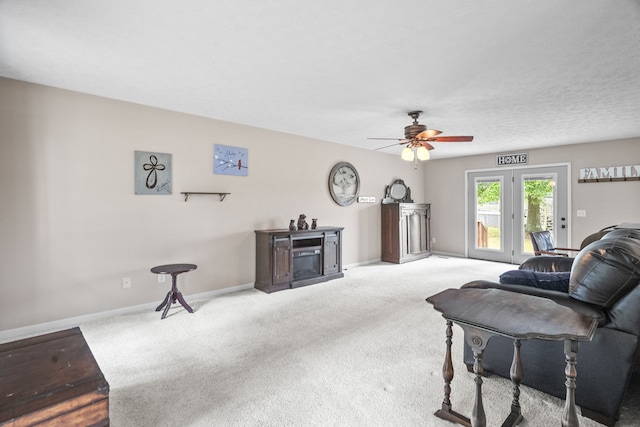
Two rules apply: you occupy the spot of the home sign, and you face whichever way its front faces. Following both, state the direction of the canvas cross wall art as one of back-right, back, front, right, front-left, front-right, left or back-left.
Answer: front-right

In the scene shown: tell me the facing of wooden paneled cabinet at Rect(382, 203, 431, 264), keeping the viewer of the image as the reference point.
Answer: facing the viewer and to the right of the viewer

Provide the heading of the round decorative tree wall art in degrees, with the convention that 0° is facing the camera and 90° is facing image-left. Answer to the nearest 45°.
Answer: approximately 315°

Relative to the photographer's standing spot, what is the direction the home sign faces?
facing the viewer

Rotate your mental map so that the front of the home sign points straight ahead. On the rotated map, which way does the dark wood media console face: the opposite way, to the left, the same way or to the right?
to the left

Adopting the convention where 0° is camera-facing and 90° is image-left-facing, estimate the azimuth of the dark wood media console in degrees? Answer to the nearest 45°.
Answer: approximately 315°

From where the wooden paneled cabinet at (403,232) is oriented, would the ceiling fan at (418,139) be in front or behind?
in front

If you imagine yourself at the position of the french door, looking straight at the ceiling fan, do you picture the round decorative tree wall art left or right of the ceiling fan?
right

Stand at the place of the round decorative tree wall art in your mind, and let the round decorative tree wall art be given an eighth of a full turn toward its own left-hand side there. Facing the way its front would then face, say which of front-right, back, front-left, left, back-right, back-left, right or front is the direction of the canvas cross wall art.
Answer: back-right

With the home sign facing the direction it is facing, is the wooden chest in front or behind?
in front

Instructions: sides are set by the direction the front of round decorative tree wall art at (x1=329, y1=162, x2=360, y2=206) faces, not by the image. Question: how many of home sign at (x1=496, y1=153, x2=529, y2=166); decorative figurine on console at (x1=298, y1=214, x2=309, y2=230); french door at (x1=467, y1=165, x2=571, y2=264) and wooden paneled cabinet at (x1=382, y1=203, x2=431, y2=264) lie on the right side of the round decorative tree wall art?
1

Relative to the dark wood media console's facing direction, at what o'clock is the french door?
The french door is roughly at 10 o'clock from the dark wood media console.

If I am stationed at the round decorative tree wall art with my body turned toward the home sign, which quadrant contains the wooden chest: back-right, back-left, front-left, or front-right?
back-right

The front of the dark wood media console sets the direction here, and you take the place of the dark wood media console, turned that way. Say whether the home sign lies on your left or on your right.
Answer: on your left

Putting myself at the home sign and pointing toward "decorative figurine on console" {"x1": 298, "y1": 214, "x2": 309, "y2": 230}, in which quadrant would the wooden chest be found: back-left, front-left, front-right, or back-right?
front-left
